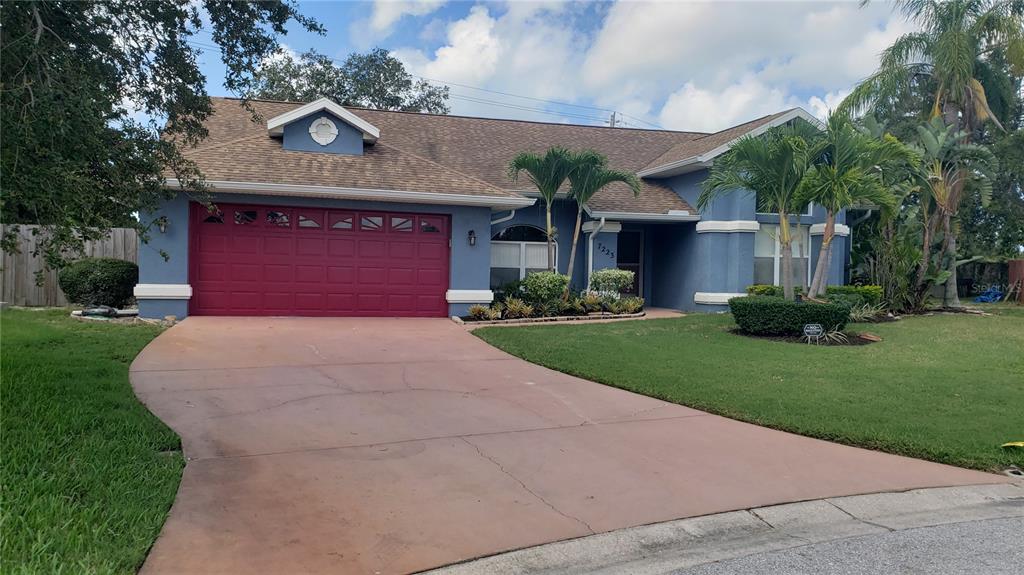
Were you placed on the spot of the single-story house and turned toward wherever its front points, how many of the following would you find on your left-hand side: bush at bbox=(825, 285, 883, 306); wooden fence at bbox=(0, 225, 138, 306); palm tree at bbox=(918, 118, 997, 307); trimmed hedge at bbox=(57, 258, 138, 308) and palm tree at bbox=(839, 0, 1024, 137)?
3

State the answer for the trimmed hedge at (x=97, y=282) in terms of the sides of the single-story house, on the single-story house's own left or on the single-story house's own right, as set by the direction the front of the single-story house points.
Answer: on the single-story house's own right

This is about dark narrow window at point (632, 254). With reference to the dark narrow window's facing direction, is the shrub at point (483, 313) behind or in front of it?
in front

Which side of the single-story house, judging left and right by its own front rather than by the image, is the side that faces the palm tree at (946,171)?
left

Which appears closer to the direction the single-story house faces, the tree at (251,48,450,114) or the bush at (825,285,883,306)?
the bush

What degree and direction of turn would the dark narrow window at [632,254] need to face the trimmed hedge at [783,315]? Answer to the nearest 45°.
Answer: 0° — it already faces it

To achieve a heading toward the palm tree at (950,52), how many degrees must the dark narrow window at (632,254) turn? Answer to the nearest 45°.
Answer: approximately 90° to its left

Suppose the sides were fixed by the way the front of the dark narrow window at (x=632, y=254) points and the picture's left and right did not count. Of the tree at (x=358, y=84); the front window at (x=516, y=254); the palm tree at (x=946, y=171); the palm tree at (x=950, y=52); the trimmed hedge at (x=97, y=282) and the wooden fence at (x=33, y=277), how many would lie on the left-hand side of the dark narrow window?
2

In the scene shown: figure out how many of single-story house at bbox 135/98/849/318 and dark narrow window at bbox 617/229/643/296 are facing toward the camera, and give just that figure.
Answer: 2

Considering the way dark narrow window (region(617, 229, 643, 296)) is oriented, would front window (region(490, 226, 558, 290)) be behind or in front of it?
in front

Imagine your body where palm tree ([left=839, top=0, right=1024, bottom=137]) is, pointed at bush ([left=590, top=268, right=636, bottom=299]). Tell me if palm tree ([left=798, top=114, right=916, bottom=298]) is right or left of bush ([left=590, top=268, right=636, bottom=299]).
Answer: left

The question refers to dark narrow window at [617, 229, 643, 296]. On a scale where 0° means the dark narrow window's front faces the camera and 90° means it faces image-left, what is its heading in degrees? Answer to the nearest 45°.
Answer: approximately 0°

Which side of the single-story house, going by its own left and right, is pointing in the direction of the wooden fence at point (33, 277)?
right
